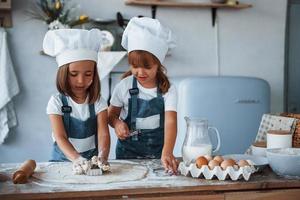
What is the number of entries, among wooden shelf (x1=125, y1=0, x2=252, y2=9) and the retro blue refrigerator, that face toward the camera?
2

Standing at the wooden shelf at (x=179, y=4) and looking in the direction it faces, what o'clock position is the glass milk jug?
The glass milk jug is roughly at 12 o'clock from the wooden shelf.

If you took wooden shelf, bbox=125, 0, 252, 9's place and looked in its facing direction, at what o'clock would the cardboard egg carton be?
The cardboard egg carton is roughly at 12 o'clock from the wooden shelf.

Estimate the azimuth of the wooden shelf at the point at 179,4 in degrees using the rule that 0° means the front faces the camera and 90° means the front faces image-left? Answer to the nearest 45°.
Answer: approximately 0°

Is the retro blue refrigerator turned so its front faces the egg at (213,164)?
yes

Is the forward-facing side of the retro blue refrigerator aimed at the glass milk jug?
yes

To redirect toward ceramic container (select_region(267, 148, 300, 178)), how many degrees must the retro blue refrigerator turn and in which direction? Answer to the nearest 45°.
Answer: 0° — it already faces it
